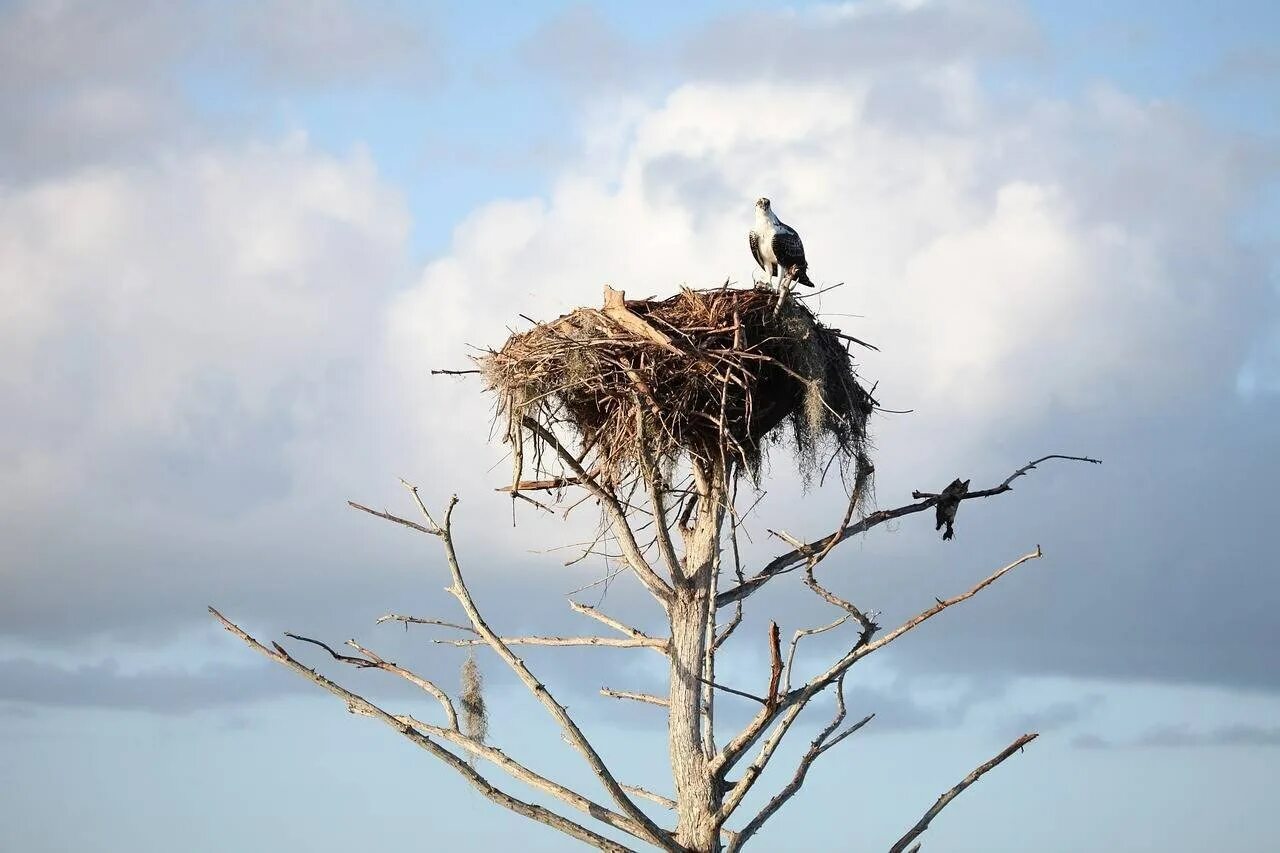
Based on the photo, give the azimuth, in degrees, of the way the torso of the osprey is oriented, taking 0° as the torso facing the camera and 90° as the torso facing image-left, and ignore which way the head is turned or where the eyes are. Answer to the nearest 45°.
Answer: approximately 45°
